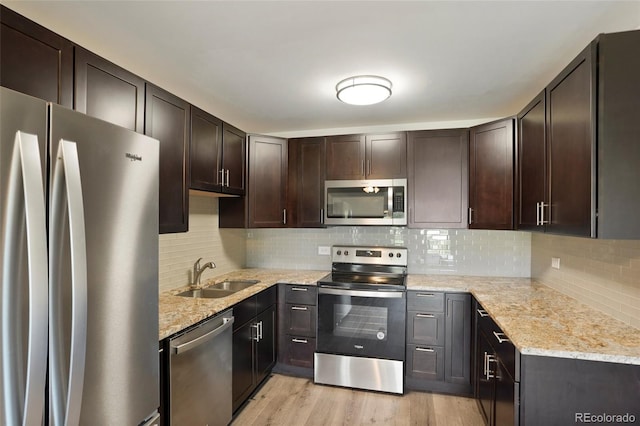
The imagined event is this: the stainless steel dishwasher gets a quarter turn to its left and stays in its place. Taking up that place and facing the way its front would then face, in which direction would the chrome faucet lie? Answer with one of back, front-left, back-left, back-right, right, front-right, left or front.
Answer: front-left

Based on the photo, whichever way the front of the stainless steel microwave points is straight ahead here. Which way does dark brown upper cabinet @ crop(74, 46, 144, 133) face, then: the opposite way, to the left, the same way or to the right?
to the left

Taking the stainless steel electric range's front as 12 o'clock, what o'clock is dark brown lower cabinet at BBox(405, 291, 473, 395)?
The dark brown lower cabinet is roughly at 9 o'clock from the stainless steel electric range.

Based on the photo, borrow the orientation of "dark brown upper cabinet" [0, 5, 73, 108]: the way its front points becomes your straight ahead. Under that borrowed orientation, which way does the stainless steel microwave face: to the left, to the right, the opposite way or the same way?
to the right

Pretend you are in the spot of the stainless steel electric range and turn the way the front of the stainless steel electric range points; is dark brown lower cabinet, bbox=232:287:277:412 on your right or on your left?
on your right

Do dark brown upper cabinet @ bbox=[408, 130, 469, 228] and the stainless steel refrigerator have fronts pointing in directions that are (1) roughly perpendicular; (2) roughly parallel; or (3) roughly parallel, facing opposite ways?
roughly perpendicular

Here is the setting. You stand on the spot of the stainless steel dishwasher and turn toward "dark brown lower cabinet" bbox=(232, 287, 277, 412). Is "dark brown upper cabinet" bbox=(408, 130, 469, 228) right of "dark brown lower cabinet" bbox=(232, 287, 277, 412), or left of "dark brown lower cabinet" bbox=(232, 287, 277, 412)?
right

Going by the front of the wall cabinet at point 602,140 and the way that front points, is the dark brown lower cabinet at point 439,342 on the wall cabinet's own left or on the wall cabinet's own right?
on the wall cabinet's own right

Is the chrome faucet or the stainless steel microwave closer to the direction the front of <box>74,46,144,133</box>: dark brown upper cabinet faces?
the stainless steel microwave

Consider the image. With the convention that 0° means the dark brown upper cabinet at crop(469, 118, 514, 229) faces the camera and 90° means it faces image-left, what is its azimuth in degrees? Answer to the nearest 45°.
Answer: approximately 45°

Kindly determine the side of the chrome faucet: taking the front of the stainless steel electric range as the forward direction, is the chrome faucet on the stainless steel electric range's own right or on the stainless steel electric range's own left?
on the stainless steel electric range's own right
